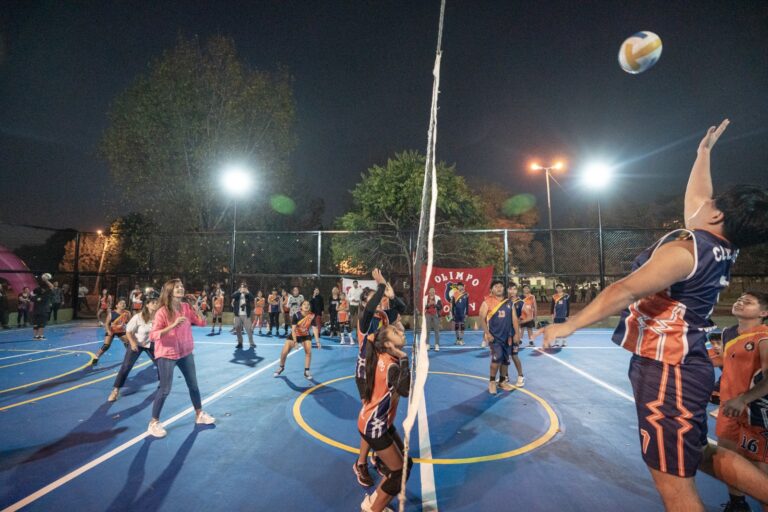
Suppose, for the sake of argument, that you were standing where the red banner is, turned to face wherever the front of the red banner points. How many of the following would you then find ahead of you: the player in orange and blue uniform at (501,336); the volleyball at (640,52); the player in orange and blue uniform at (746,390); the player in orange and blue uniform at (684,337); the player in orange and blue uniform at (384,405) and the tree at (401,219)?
5

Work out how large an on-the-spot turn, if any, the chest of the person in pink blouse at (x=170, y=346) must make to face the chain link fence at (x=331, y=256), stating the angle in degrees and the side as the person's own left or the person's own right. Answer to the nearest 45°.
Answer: approximately 90° to the person's own left

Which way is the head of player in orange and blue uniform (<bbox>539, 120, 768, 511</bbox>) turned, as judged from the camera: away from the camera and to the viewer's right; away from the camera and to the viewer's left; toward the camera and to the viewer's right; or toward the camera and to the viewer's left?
away from the camera and to the viewer's left

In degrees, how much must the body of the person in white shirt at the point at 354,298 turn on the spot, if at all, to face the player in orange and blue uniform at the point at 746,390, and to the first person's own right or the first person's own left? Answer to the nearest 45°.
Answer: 0° — they already face them

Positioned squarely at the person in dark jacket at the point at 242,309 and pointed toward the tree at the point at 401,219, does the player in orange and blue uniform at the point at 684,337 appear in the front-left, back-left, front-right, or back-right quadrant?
back-right

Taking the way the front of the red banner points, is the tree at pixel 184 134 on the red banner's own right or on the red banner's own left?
on the red banner's own right

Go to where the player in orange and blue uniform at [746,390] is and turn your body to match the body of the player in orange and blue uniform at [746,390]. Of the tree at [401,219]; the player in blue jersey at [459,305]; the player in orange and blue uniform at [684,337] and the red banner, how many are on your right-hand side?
3

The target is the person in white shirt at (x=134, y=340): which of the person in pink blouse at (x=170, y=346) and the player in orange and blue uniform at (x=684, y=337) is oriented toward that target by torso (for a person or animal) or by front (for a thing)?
the player in orange and blue uniform
